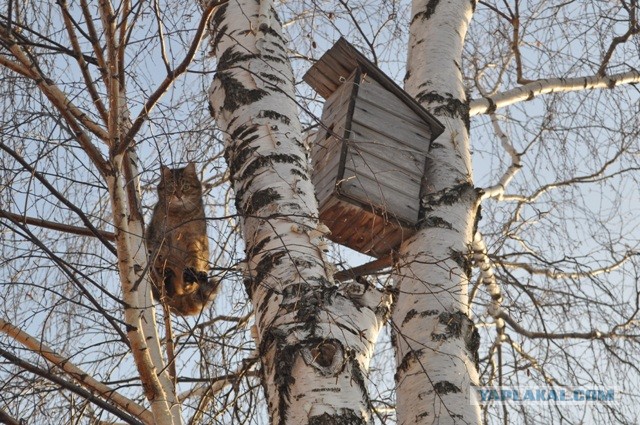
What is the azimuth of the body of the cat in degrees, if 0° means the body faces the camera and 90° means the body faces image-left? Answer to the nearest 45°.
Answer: approximately 0°

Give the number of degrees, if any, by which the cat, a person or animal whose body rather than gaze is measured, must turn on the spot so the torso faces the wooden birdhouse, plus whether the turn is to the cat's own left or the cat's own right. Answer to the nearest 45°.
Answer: approximately 45° to the cat's own left

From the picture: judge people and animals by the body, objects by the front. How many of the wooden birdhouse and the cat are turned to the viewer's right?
0
